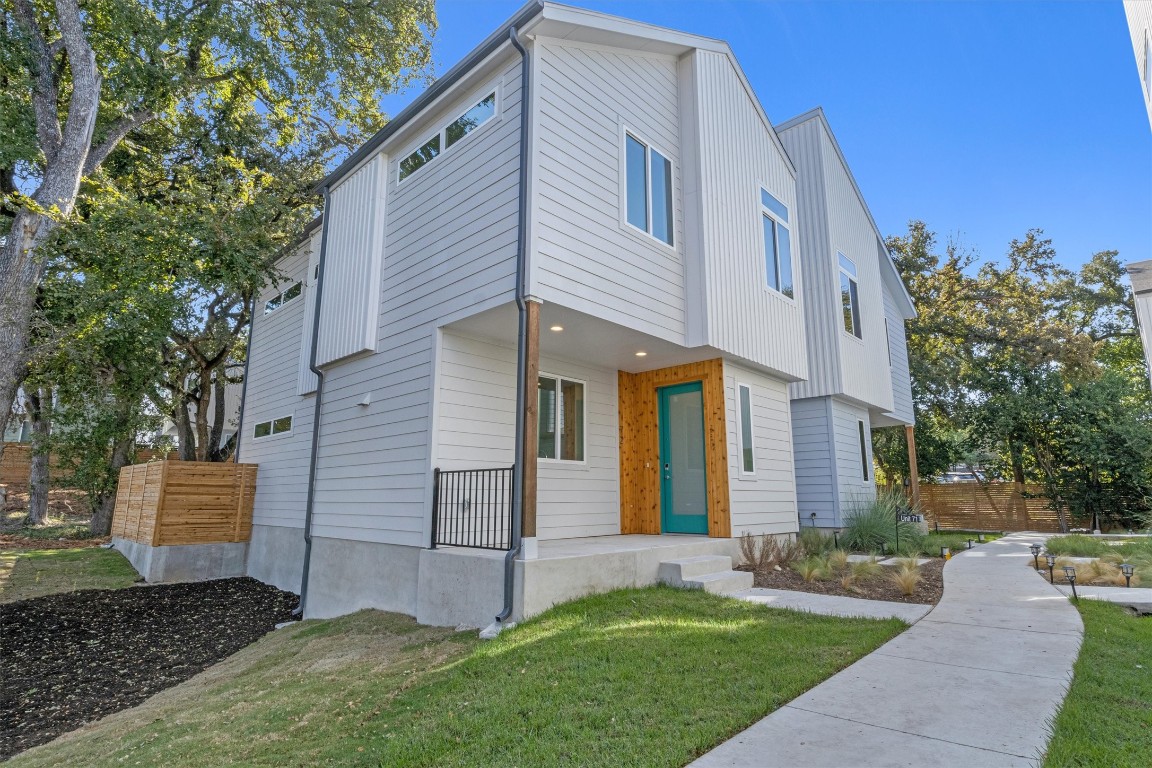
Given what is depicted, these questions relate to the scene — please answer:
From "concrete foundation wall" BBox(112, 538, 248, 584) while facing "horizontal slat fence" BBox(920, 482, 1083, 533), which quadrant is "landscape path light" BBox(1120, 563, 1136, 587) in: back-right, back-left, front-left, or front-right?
front-right

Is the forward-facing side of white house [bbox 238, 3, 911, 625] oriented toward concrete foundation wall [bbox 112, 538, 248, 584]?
no

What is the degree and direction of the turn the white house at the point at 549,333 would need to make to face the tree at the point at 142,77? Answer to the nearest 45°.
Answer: approximately 135° to its right

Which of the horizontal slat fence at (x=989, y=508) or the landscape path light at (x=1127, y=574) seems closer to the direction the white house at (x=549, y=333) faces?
the landscape path light

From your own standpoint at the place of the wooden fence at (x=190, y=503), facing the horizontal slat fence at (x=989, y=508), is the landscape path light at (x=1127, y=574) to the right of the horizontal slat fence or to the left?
right

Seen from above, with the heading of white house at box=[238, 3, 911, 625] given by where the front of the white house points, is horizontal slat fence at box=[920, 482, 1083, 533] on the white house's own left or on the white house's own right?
on the white house's own left

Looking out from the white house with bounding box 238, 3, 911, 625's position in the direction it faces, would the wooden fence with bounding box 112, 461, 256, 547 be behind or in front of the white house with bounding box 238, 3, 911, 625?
behind

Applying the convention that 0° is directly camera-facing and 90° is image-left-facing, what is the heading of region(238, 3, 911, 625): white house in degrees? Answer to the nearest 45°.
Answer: approximately 315°

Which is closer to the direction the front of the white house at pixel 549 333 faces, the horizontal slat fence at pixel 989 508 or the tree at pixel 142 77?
the horizontal slat fence

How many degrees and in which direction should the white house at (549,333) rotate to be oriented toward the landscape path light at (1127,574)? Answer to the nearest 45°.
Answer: approximately 45° to its left
